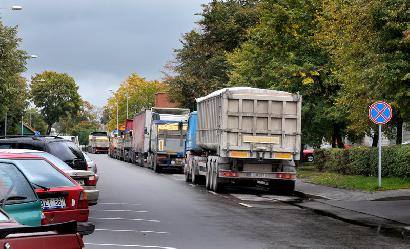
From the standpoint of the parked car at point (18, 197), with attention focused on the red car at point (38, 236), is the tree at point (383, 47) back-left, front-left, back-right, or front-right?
back-left

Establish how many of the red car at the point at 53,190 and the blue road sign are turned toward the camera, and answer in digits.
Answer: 1

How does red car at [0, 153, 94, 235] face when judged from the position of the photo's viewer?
facing away from the viewer and to the left of the viewer

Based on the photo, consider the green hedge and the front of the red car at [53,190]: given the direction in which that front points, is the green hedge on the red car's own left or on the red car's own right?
on the red car's own right

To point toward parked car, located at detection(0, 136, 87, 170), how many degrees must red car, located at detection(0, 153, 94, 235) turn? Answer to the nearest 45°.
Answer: approximately 45° to its right

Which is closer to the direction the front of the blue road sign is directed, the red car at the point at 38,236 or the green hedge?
the red car

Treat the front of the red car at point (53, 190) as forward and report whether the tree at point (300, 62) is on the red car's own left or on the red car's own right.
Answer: on the red car's own right

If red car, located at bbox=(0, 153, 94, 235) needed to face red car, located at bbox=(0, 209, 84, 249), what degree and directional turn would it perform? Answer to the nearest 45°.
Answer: approximately 135° to its left

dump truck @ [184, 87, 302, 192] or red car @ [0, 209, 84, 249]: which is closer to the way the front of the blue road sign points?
the red car

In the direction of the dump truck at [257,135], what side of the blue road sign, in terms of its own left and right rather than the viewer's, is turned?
right

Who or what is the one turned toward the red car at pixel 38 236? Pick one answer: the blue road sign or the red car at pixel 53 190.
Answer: the blue road sign

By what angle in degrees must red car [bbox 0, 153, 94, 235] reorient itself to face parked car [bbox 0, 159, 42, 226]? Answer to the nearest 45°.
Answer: approximately 135° to its left

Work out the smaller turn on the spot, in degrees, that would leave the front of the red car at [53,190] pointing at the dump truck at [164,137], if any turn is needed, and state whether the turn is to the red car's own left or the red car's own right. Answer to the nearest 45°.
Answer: approximately 45° to the red car's own right
